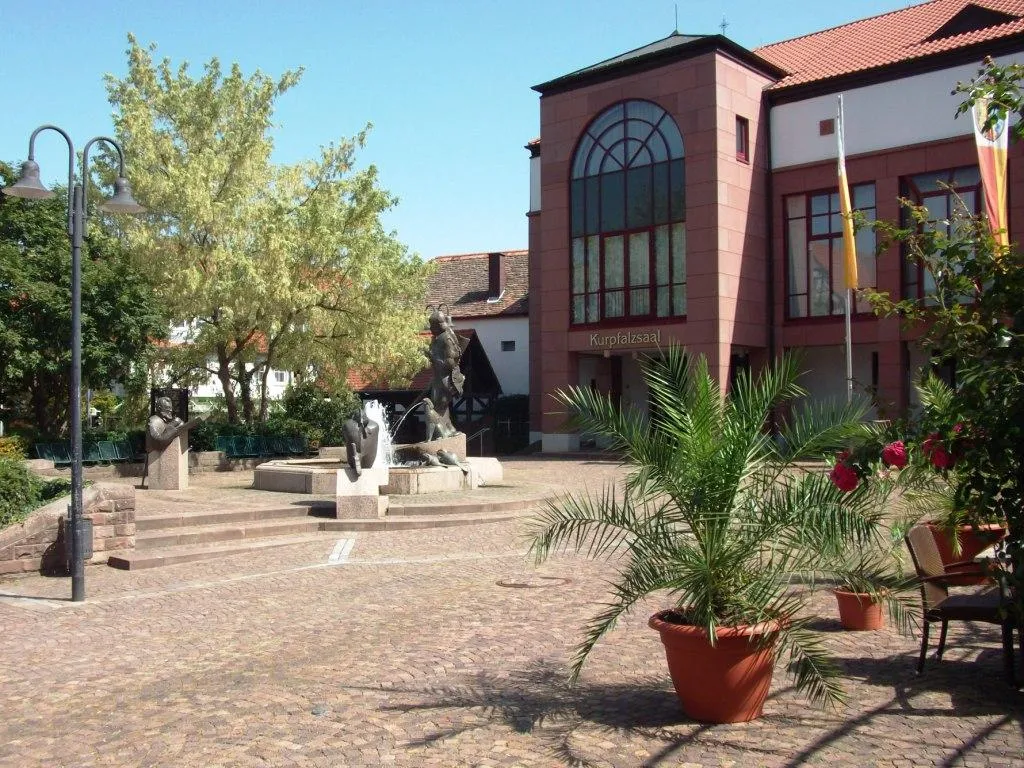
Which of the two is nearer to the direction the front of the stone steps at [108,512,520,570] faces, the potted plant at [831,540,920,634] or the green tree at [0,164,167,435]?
the potted plant

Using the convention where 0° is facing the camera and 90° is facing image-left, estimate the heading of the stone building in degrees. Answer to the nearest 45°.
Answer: approximately 45°

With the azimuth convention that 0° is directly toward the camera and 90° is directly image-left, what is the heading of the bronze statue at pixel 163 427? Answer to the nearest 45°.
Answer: approximately 315°

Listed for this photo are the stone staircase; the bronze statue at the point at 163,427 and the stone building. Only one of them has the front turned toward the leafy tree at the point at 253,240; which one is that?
the stone building

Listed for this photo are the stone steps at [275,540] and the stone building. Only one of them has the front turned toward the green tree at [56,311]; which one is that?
the stone building

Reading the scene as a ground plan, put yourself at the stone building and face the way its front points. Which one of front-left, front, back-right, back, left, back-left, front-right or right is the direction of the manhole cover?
front-left

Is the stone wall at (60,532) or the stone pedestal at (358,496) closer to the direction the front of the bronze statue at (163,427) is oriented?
the stone pedestal

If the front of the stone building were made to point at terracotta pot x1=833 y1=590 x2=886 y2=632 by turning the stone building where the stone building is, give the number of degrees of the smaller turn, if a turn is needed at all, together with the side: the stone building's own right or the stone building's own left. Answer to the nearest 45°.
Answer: approximately 45° to the stone building's own left

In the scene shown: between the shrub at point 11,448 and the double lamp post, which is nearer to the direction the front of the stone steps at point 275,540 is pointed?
the double lamp post

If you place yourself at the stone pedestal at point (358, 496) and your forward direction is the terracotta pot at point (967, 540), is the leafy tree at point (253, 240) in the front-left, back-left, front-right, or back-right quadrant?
back-left

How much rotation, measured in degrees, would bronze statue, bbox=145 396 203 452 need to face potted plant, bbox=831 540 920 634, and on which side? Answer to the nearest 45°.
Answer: approximately 45° to its right
